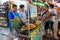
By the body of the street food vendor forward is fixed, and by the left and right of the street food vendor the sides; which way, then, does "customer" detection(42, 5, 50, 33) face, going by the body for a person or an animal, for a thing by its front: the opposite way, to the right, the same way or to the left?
to the right

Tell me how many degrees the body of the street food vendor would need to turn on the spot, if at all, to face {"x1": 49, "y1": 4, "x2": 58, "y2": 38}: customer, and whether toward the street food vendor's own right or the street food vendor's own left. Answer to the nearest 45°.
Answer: approximately 45° to the street food vendor's own left

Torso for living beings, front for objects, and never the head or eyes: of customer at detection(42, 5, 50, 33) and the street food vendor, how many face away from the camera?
0

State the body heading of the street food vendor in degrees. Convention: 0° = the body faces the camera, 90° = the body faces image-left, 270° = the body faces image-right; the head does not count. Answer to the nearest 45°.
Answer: approximately 315°

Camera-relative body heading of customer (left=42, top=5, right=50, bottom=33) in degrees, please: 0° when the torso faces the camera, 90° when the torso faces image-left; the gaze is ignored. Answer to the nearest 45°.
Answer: approximately 45°
